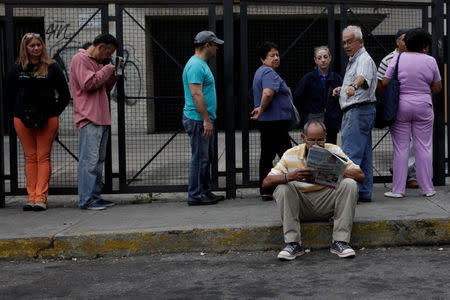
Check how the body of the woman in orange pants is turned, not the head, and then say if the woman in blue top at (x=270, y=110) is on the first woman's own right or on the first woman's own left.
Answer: on the first woman's own left

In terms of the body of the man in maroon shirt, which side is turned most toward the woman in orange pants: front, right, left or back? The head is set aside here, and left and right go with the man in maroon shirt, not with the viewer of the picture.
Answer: back

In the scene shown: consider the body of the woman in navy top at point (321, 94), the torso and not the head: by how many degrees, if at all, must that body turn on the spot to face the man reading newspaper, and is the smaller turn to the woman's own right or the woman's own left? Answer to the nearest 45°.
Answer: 0° — they already face them

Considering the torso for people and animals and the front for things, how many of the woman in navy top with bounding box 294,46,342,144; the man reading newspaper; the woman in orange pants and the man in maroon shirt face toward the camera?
3

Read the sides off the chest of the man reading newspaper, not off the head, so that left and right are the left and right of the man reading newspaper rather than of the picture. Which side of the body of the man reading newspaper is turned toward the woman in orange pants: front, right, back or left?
right

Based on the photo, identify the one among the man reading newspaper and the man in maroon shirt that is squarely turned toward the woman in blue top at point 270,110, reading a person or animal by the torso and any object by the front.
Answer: the man in maroon shirt

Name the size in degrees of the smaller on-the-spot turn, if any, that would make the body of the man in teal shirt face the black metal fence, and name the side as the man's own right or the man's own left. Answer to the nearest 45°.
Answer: approximately 90° to the man's own left

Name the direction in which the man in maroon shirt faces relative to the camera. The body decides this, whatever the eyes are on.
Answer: to the viewer's right

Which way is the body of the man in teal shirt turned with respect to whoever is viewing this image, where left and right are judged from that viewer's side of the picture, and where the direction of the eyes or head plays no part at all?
facing to the right of the viewer

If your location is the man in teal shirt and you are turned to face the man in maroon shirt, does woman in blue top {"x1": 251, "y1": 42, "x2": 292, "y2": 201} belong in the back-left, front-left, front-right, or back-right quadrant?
back-right

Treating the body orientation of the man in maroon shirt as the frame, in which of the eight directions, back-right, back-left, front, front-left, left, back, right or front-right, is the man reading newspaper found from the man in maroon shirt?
front-right
